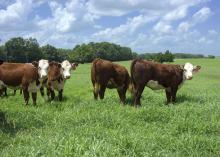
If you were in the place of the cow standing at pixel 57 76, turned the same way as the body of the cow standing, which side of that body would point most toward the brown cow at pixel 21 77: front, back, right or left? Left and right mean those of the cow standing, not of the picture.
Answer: right

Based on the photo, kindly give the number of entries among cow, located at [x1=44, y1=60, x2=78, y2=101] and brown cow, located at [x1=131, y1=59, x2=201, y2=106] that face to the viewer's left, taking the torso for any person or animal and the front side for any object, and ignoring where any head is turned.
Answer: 0

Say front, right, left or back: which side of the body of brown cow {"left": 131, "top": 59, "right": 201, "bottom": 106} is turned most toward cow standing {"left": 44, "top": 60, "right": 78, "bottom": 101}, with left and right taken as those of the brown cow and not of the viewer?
back

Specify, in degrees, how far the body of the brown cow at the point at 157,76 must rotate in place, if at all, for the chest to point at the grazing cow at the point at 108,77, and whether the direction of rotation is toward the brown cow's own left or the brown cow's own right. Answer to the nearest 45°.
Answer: approximately 180°

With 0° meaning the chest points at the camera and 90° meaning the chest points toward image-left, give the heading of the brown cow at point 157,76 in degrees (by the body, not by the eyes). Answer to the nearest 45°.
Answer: approximately 270°

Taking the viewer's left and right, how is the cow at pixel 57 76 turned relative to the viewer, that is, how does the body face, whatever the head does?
facing the viewer and to the right of the viewer

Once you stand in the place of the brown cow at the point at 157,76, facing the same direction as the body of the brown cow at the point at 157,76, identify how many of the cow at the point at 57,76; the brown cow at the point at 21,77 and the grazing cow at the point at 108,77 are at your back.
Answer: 3

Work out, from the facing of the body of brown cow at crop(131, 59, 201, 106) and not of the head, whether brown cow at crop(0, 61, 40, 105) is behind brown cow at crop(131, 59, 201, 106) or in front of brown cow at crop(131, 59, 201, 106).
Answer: behind
